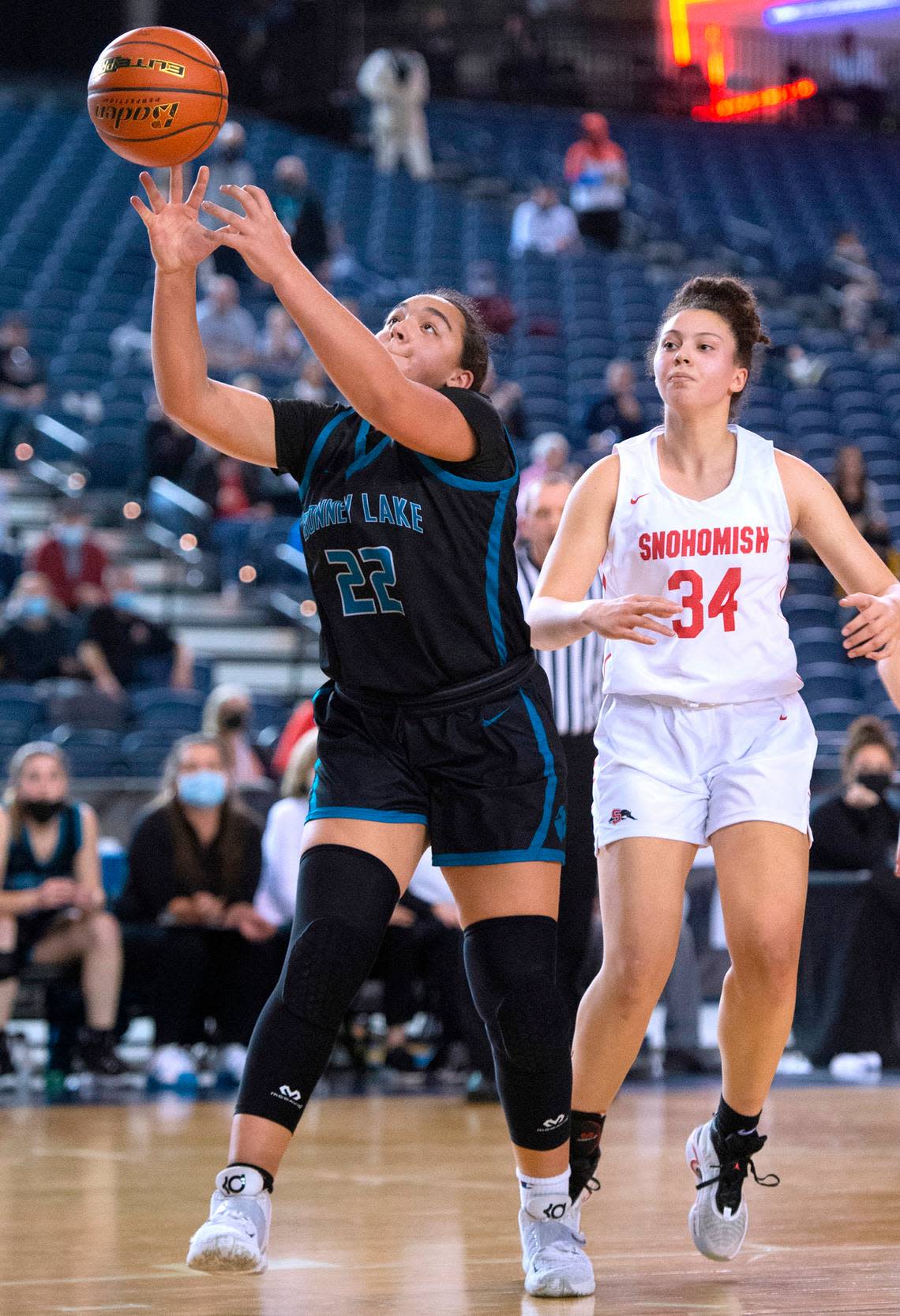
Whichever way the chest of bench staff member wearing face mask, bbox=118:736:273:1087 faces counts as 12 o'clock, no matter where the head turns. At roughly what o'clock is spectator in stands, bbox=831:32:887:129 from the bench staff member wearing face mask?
The spectator in stands is roughly at 7 o'clock from the bench staff member wearing face mask.

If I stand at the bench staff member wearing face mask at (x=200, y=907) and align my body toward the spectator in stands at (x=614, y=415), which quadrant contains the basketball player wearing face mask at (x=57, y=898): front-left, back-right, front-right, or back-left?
back-left

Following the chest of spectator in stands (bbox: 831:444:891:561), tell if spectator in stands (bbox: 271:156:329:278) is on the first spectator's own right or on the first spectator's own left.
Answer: on the first spectator's own right

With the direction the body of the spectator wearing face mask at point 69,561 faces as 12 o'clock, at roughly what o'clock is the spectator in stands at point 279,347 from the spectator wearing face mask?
The spectator in stands is roughly at 7 o'clock from the spectator wearing face mask.

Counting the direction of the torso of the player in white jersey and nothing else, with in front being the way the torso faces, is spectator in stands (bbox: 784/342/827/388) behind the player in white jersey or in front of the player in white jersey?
behind

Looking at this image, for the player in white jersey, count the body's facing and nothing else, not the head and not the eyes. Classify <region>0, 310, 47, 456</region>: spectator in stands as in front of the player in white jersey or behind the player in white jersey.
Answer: behind
